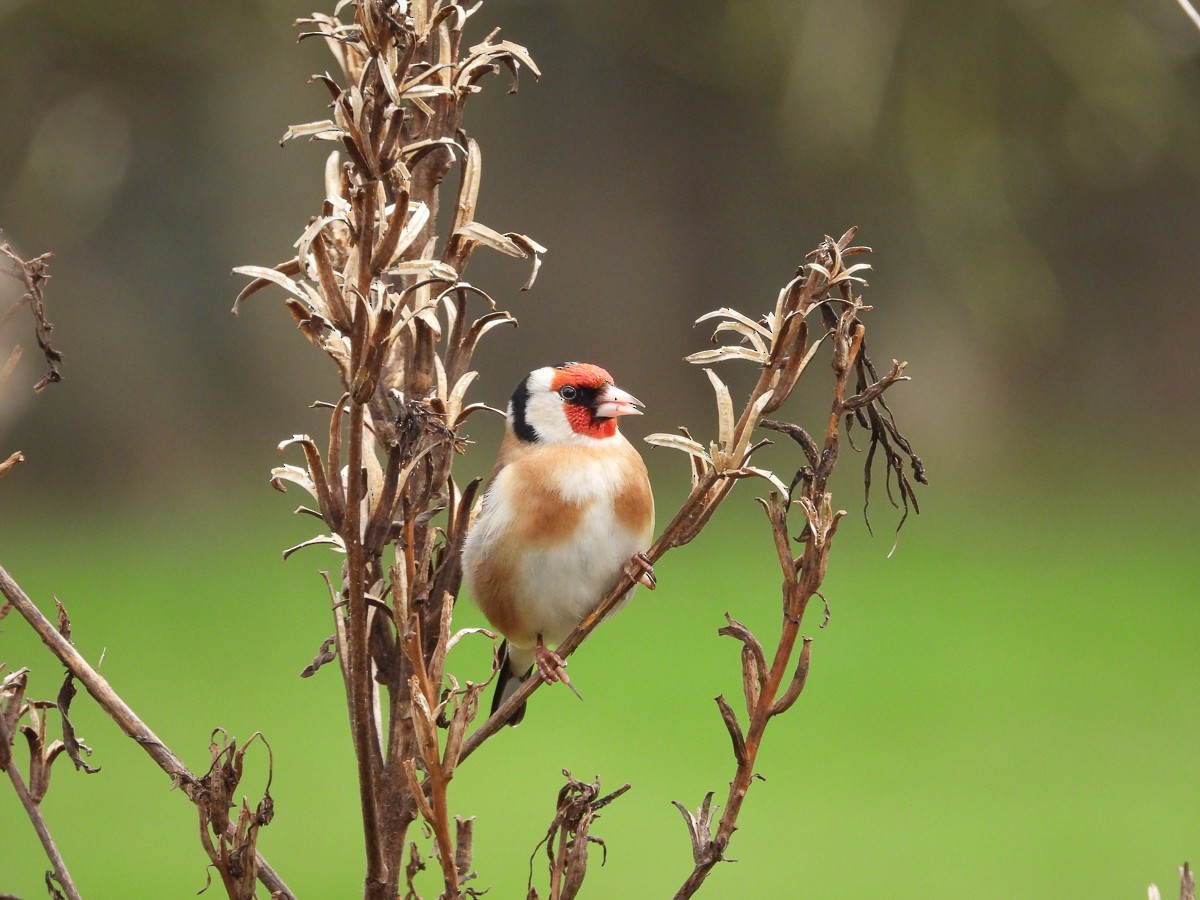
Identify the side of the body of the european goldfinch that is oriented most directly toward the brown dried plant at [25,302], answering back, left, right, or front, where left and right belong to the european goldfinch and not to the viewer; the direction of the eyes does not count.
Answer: right

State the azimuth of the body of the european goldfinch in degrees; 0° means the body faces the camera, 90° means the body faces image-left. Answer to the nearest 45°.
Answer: approximately 315°
